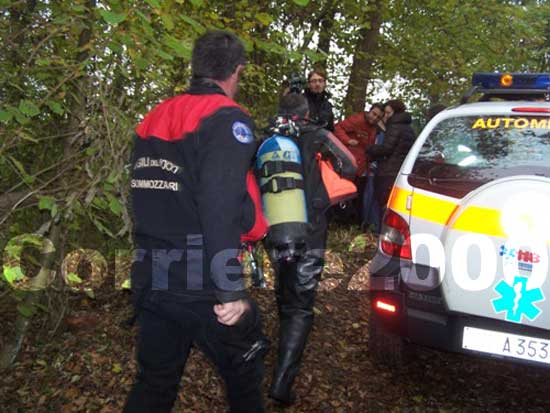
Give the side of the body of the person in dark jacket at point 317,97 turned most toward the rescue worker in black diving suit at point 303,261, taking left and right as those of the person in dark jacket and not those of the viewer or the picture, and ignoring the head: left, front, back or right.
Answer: front

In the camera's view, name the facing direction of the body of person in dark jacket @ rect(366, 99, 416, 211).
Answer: to the viewer's left

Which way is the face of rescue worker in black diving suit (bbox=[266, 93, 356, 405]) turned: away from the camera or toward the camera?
away from the camera

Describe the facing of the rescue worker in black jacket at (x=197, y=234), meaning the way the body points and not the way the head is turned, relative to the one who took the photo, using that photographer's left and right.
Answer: facing away from the viewer and to the right of the viewer

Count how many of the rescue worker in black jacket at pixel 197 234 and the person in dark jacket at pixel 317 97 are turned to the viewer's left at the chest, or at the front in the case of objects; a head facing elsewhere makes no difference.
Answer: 0

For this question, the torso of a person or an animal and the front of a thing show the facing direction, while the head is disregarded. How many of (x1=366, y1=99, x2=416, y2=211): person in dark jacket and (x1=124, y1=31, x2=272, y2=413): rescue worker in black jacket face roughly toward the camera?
0

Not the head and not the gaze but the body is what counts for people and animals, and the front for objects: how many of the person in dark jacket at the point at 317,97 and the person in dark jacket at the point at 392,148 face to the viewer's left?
1

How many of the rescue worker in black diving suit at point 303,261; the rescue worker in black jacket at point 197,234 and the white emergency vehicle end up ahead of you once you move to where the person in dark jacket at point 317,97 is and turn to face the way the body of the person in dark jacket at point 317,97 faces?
3

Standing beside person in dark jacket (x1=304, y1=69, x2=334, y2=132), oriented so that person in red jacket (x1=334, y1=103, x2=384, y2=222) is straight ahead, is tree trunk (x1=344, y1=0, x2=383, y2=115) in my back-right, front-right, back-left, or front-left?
front-left

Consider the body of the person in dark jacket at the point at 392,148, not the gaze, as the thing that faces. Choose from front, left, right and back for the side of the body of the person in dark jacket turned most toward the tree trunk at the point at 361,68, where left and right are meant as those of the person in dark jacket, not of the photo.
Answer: right

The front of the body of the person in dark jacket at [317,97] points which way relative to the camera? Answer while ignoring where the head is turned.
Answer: toward the camera

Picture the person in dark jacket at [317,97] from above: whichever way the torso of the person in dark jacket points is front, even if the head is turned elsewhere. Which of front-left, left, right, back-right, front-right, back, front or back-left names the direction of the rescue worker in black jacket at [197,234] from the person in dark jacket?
front

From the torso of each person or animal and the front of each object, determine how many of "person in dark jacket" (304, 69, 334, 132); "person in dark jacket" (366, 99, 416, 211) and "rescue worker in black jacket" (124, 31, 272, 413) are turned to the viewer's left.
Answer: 1

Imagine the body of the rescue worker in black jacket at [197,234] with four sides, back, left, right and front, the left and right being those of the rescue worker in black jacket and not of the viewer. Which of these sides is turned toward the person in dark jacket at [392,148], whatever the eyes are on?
front
